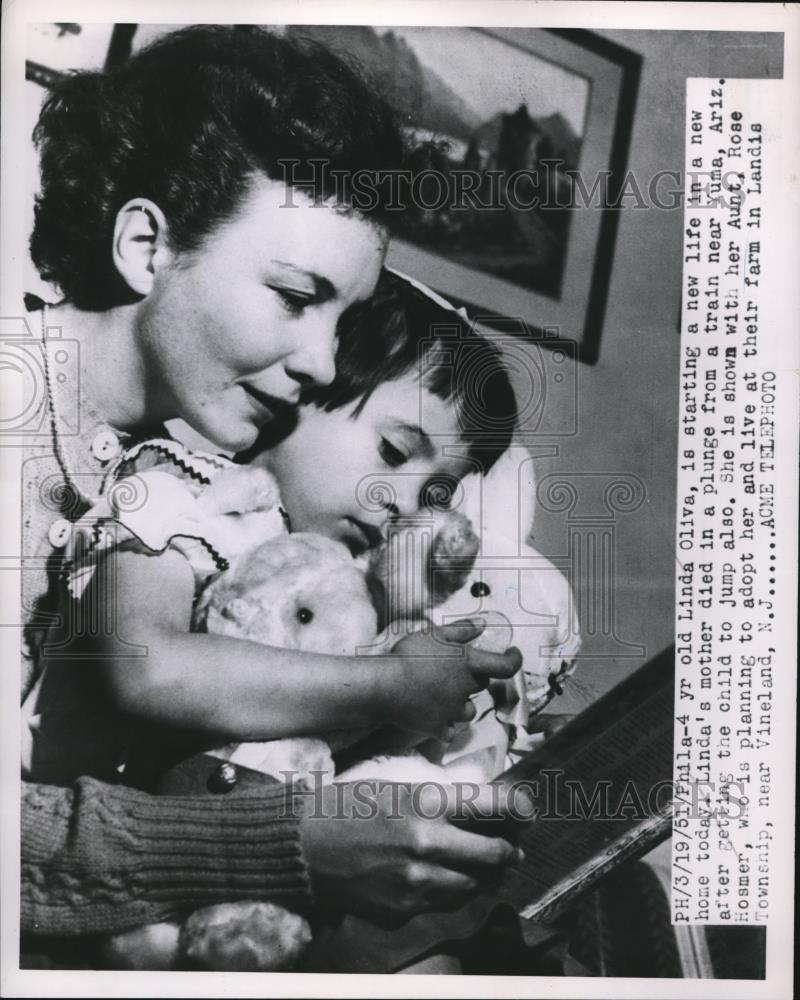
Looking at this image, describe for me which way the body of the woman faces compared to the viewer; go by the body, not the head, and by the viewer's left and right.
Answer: facing to the right of the viewer

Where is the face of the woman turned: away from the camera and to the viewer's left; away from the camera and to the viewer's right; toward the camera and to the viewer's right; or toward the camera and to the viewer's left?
toward the camera and to the viewer's right
